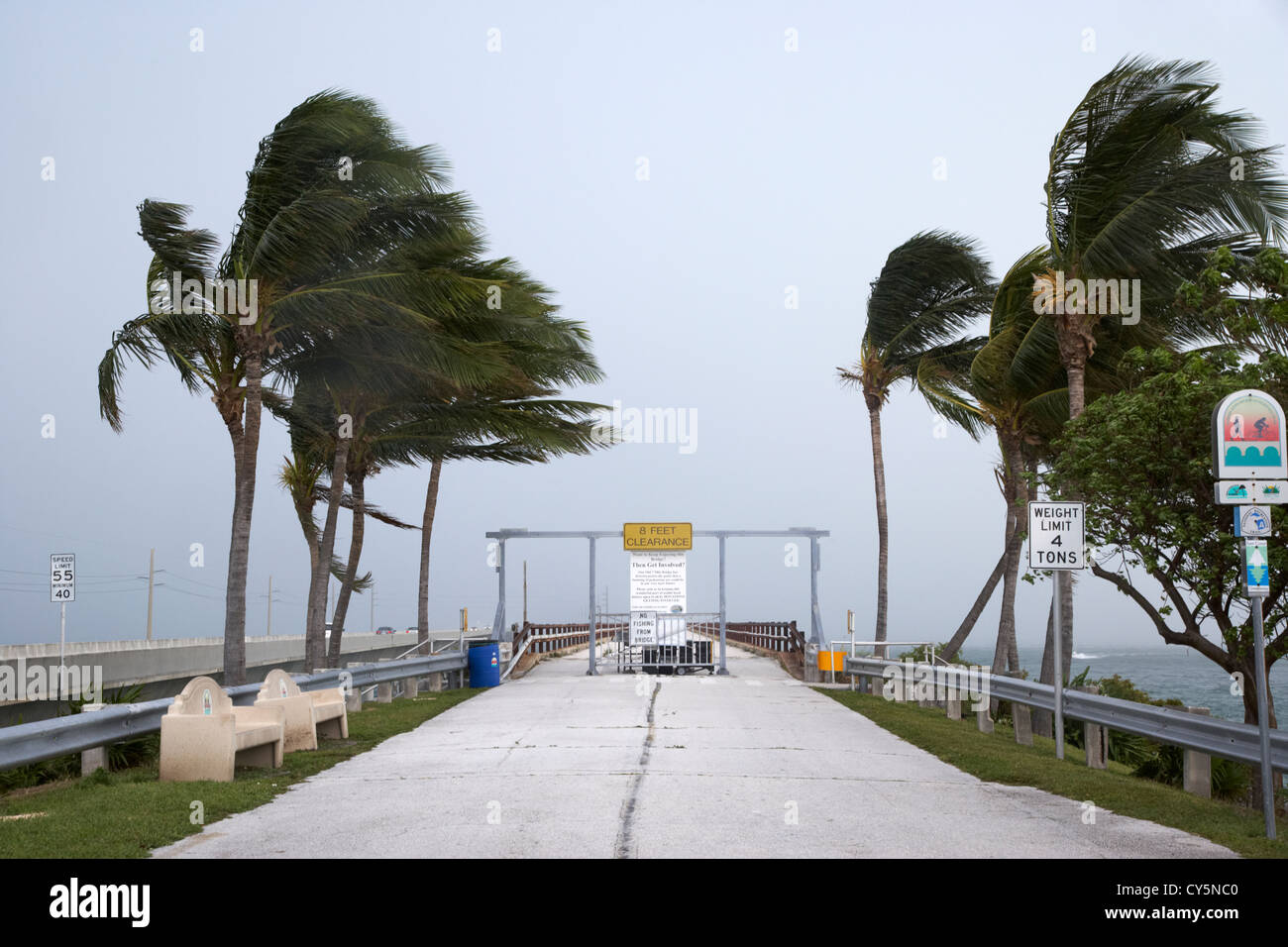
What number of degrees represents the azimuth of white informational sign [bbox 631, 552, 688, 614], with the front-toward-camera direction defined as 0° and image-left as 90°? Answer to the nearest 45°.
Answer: approximately 0°

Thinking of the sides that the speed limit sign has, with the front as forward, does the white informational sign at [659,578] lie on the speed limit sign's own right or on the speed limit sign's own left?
on the speed limit sign's own left

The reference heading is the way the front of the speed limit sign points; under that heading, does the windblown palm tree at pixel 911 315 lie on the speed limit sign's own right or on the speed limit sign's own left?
on the speed limit sign's own left

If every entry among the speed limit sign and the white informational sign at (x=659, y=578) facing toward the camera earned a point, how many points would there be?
2

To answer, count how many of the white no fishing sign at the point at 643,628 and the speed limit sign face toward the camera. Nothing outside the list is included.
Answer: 2

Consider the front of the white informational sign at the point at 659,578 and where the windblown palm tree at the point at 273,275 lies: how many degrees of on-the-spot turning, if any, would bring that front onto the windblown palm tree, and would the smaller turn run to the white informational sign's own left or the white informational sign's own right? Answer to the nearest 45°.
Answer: approximately 45° to the white informational sign's own right
